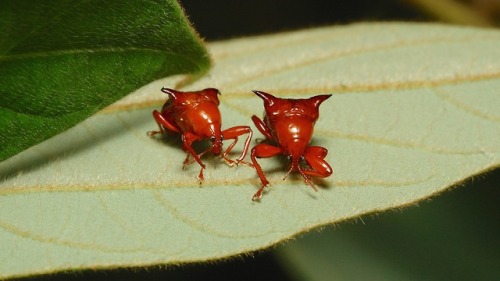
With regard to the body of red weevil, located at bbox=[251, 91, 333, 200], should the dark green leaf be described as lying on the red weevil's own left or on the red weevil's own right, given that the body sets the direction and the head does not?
on the red weevil's own right

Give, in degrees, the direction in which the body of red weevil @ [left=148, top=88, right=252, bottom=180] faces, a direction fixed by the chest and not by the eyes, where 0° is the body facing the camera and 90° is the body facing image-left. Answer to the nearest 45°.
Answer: approximately 315°

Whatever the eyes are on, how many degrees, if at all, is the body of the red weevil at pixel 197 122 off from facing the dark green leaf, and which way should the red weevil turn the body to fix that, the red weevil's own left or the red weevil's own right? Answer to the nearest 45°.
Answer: approximately 135° to the red weevil's own right

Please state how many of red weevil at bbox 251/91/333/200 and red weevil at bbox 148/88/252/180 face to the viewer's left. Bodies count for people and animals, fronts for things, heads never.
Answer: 0

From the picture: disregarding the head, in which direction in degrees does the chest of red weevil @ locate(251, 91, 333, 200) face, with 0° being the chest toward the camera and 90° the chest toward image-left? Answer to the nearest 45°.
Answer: approximately 0°
